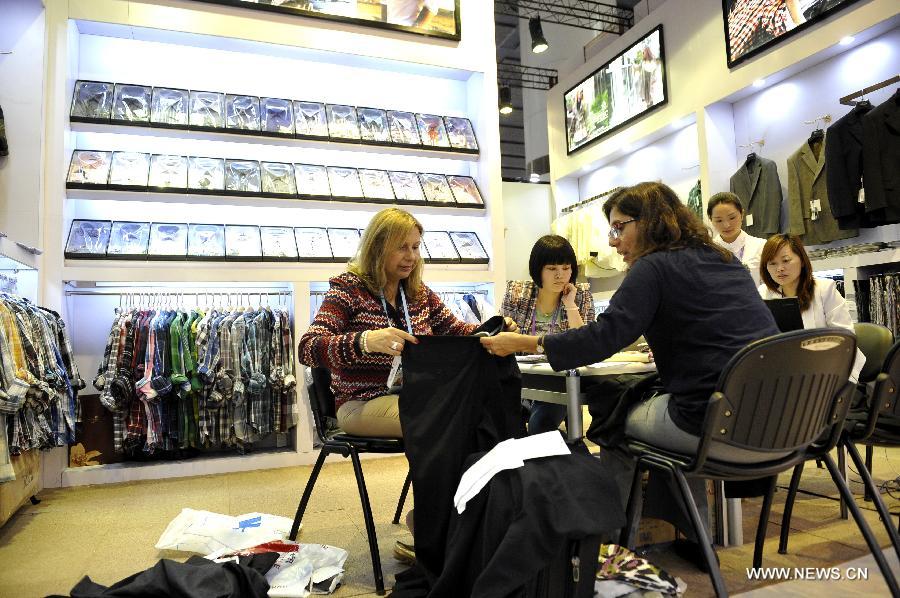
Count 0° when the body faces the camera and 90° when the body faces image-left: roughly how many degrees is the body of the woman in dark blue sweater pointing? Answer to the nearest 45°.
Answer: approximately 135°

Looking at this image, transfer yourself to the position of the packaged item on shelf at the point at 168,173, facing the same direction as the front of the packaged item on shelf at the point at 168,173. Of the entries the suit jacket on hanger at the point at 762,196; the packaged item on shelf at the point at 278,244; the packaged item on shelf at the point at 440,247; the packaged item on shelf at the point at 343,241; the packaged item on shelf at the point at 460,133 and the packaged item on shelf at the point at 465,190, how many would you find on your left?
6

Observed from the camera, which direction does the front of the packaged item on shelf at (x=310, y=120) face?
facing the viewer

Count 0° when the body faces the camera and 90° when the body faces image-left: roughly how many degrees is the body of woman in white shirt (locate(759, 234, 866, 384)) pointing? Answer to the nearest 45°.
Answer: approximately 45°

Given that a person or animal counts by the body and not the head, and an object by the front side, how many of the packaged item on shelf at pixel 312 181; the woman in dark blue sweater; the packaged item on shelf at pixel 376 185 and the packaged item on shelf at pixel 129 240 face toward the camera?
3

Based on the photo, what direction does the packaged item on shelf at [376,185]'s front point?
toward the camera

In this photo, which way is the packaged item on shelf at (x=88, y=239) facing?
toward the camera

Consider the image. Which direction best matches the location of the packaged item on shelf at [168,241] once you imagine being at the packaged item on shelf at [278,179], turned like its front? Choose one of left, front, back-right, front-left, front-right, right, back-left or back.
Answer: right

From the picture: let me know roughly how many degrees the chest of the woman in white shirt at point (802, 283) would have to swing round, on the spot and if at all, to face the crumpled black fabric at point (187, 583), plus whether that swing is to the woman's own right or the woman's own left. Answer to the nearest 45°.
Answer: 0° — they already face it

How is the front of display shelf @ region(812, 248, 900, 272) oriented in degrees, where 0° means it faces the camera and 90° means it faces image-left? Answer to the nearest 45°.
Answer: approximately 45°

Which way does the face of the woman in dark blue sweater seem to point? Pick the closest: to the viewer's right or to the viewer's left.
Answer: to the viewer's left
